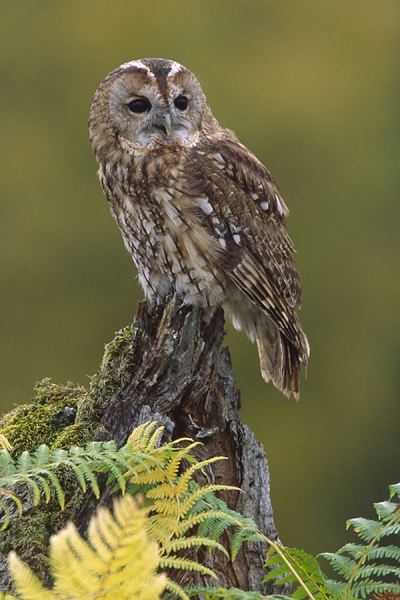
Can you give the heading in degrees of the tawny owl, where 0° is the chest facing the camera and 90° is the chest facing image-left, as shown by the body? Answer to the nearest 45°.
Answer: approximately 45°

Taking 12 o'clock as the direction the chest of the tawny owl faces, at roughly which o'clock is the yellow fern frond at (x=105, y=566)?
The yellow fern frond is roughly at 11 o'clock from the tawny owl.
